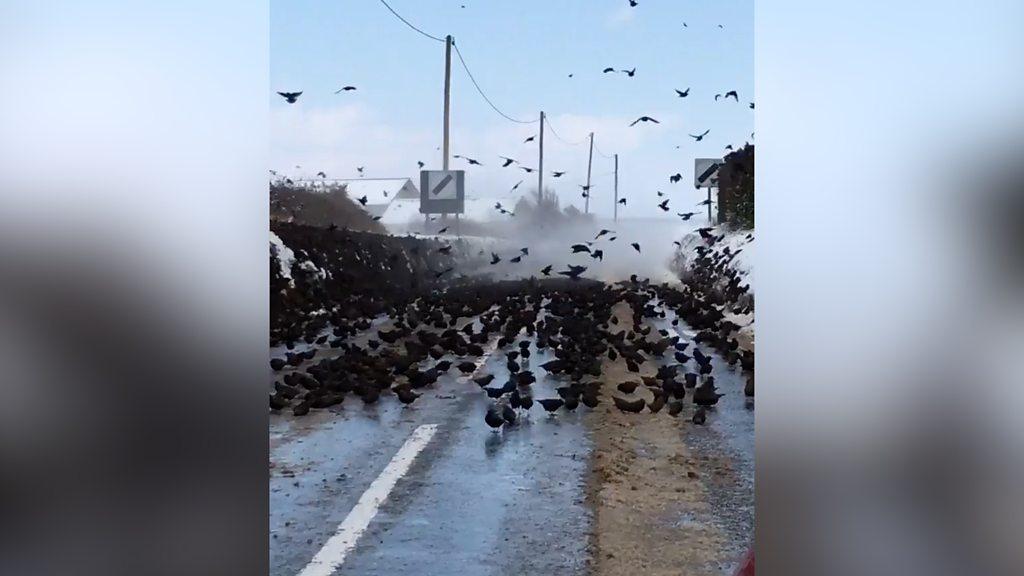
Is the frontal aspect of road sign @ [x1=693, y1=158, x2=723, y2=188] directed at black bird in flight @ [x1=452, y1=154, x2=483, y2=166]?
no

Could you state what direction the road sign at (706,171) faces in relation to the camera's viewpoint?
facing the viewer

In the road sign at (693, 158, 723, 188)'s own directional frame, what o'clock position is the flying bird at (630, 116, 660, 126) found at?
The flying bird is roughly at 2 o'clock from the road sign.

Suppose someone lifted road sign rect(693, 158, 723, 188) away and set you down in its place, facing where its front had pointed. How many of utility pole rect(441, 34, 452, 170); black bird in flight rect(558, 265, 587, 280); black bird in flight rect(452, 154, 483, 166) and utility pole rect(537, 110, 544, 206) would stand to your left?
0

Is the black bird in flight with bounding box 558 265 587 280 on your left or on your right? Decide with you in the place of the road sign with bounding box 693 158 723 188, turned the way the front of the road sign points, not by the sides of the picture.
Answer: on your right

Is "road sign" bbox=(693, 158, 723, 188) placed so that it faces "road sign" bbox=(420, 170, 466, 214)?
no
